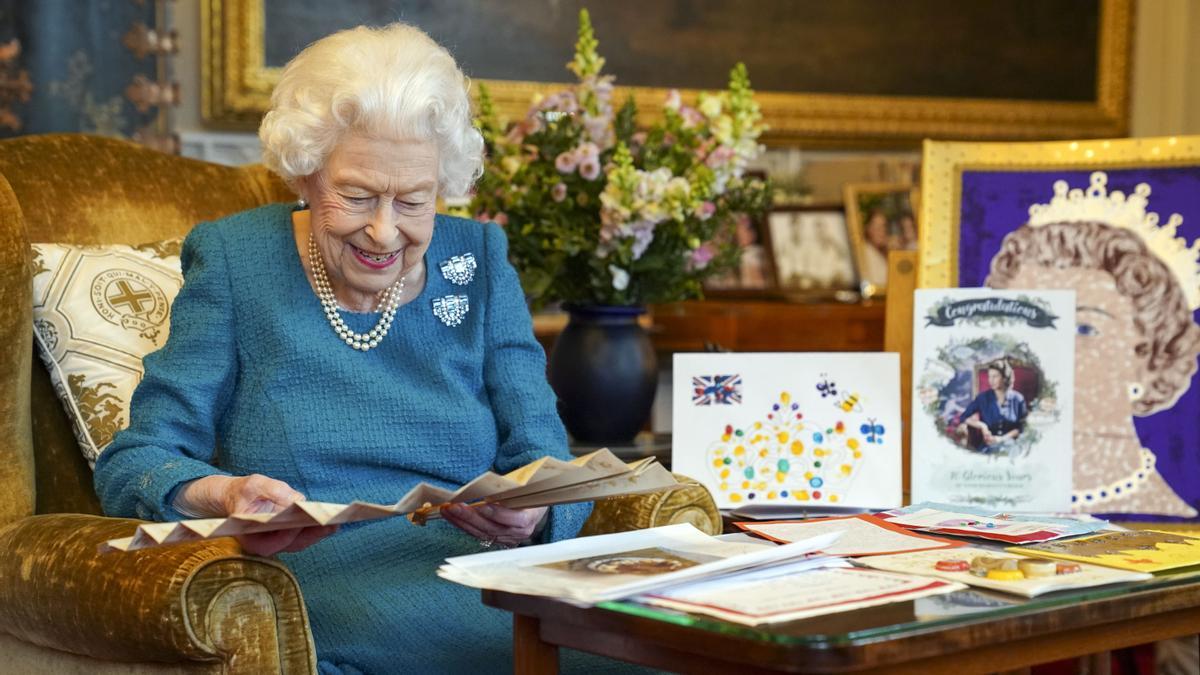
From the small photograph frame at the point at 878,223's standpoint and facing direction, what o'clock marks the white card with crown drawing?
The white card with crown drawing is roughly at 12 o'clock from the small photograph frame.

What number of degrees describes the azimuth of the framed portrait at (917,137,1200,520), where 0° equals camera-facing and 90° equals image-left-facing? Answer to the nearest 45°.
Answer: approximately 0°

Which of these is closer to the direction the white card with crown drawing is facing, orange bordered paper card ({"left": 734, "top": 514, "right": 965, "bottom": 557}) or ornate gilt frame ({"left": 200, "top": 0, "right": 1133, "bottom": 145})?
the orange bordered paper card
